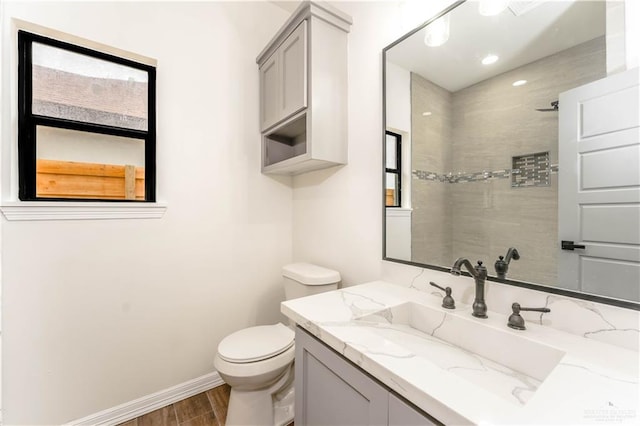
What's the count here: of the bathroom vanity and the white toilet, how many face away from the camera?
0

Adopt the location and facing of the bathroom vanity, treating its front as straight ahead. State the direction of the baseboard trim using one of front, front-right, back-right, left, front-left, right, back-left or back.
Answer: front-right

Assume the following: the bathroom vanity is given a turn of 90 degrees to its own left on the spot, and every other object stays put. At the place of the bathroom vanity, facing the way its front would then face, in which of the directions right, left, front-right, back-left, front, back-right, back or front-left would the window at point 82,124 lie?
back-right

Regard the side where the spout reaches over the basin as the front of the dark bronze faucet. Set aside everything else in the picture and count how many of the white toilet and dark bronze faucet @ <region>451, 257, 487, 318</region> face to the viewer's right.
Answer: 0

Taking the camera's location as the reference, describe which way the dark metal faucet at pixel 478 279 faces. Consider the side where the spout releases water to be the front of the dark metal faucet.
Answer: facing the viewer and to the left of the viewer

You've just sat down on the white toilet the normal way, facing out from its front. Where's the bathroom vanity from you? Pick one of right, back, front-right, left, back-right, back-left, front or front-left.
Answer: left

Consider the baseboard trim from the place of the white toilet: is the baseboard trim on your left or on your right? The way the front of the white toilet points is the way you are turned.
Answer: on your right

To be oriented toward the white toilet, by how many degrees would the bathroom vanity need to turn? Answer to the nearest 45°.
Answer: approximately 45° to its right

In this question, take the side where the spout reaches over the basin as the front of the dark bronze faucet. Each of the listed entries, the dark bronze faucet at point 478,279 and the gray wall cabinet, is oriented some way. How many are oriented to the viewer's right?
0
